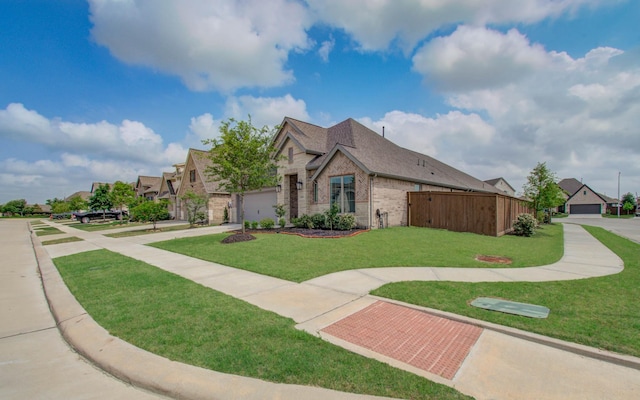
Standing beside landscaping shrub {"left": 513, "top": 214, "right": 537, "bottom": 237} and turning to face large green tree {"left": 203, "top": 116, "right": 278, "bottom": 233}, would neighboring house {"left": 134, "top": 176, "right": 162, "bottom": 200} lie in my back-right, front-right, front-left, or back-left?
front-right

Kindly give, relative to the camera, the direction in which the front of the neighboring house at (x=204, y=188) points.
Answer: facing the viewer and to the left of the viewer

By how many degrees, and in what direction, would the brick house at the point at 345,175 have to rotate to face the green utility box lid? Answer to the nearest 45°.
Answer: approximately 45° to its left

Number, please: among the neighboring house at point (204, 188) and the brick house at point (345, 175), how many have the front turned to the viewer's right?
0

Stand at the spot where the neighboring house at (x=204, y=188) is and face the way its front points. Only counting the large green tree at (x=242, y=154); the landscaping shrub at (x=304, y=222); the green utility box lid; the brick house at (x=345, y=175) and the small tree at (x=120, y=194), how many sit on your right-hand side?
1

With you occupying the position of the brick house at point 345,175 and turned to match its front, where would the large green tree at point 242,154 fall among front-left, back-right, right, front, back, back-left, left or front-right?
front

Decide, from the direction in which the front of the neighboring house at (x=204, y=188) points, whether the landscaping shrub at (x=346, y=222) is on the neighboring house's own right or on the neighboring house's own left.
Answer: on the neighboring house's own left

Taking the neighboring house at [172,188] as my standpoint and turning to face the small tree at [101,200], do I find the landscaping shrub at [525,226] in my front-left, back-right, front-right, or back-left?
back-left

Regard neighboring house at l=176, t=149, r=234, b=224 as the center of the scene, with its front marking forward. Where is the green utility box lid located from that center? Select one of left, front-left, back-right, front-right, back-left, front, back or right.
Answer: front-left

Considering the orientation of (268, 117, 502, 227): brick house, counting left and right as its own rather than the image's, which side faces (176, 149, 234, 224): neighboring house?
right
